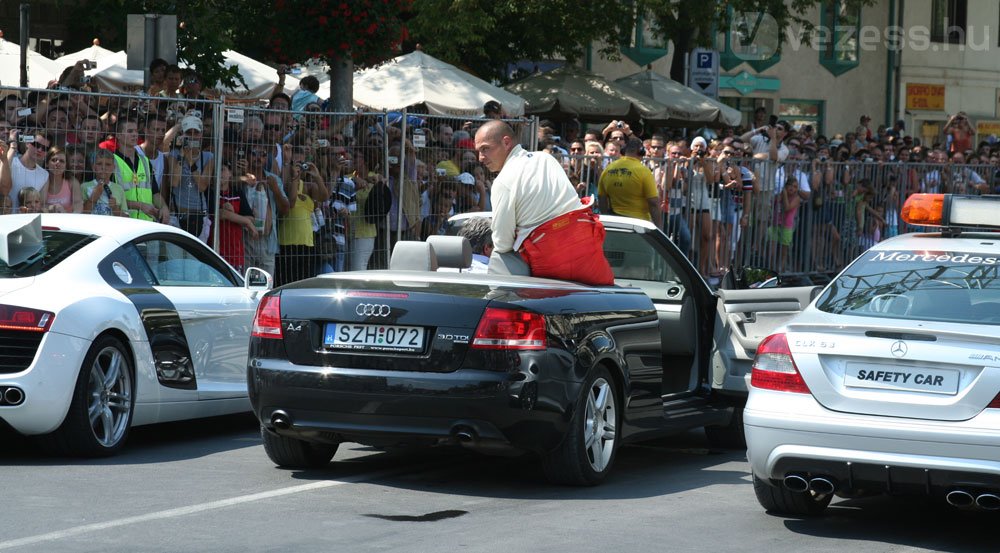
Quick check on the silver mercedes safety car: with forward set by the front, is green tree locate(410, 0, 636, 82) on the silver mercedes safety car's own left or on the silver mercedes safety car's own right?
on the silver mercedes safety car's own left

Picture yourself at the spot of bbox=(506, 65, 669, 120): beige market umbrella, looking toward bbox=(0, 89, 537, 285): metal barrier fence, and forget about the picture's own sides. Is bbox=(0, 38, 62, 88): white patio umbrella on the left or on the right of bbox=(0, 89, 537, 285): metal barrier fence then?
right

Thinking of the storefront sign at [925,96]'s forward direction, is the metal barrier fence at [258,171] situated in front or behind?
in front

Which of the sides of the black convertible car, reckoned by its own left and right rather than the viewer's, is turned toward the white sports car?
left

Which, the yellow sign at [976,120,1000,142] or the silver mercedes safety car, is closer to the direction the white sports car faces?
the yellow sign

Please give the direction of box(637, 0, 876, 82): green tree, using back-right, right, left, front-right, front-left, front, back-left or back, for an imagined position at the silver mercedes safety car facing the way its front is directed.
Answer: front-left

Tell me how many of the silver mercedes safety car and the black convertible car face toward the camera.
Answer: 0

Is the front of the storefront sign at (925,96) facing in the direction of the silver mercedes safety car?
yes

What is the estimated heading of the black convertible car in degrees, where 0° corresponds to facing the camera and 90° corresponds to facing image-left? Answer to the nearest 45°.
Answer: approximately 225°

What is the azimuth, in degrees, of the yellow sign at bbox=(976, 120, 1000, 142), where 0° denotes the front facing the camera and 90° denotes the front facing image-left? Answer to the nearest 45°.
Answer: approximately 0°

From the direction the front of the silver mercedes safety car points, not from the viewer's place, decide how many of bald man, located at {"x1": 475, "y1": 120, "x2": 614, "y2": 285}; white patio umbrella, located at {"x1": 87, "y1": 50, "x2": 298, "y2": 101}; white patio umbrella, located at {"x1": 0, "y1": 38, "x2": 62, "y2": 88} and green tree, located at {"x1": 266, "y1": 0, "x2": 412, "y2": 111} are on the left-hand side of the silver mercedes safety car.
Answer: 4

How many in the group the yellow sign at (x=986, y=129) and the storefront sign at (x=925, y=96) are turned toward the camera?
2

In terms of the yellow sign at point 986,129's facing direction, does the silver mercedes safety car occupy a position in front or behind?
in front

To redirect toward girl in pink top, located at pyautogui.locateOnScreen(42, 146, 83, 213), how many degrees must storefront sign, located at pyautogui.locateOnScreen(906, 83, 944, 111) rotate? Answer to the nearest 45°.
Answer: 0° — it already faces them
